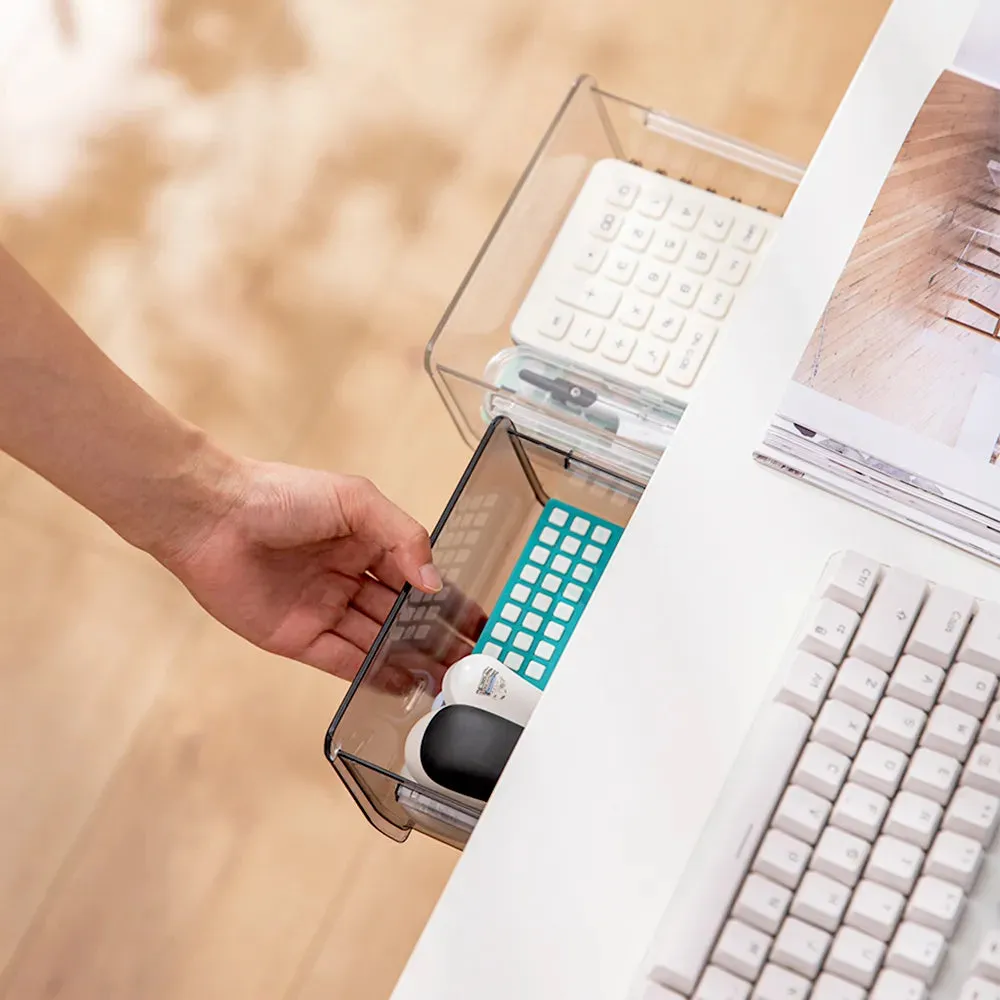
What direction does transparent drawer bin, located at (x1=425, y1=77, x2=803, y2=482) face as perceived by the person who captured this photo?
facing away from the viewer and to the left of the viewer

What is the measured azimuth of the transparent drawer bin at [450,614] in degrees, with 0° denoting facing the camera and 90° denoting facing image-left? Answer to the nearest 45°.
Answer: approximately 135°
